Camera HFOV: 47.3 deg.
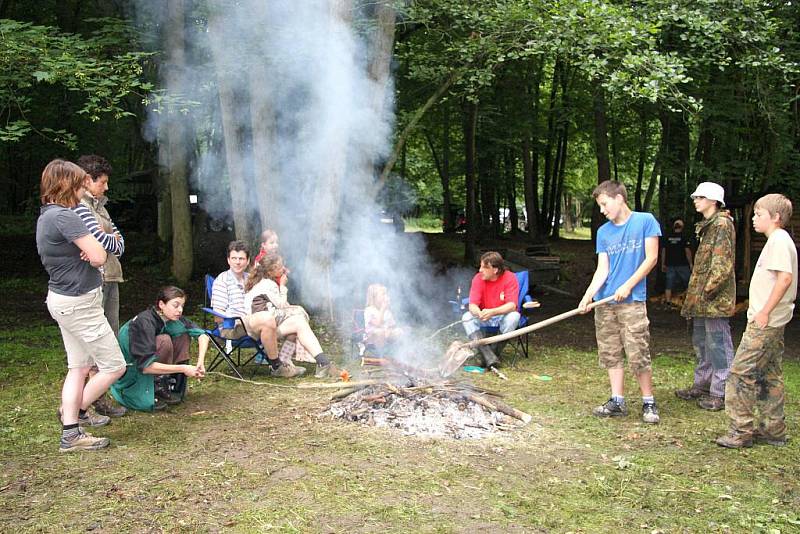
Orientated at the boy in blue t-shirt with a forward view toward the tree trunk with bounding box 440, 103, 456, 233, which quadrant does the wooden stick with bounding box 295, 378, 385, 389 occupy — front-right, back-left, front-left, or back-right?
front-left

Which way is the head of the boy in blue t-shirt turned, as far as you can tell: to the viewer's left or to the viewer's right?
to the viewer's left

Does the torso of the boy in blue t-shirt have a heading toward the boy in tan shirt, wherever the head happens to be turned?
no

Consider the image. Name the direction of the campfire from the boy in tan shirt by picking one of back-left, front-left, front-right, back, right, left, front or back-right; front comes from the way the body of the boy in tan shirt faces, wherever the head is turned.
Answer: front

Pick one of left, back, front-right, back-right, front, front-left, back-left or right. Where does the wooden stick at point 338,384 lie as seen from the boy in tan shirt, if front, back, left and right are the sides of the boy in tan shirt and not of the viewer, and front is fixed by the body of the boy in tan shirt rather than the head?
front

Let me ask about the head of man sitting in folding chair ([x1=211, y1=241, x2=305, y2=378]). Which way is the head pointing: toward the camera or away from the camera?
toward the camera

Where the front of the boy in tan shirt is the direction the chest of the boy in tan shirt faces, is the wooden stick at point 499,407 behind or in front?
in front

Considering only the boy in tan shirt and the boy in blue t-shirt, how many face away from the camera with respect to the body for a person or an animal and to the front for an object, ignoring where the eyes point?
0

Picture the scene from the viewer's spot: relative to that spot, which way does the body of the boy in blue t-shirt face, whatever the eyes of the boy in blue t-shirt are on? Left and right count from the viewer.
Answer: facing the viewer and to the left of the viewer

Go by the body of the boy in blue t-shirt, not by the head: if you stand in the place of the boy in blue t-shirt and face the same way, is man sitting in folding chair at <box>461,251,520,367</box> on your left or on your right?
on your right

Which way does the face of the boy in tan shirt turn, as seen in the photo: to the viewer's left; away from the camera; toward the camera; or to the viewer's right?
to the viewer's left

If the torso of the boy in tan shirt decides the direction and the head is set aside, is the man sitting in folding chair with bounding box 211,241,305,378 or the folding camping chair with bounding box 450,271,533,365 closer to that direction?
the man sitting in folding chair

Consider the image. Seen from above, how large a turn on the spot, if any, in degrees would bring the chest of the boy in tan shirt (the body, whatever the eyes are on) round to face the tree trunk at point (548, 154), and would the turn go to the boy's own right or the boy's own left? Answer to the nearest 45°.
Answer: approximately 90° to the boy's own right

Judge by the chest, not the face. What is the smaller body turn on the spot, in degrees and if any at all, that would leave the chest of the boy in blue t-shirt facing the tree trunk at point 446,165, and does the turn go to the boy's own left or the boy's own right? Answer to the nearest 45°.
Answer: approximately 135° to the boy's own right

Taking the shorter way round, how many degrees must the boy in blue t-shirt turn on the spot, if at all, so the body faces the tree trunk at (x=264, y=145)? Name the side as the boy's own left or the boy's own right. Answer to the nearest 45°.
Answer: approximately 90° to the boy's own right

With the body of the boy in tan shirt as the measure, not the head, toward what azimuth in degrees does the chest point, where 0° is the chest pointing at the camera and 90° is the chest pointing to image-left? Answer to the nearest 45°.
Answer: approximately 90°

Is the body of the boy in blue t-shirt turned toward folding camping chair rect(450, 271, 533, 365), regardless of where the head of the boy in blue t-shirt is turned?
no

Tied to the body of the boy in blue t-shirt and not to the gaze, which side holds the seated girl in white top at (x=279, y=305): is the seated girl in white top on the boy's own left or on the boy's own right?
on the boy's own right
